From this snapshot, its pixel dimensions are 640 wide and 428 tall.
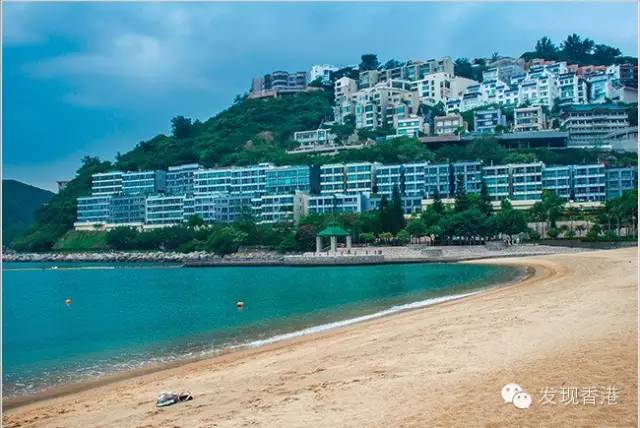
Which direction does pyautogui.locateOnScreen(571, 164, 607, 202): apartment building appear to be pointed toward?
toward the camera

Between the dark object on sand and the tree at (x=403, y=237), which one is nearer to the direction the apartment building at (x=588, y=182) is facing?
the dark object on sand

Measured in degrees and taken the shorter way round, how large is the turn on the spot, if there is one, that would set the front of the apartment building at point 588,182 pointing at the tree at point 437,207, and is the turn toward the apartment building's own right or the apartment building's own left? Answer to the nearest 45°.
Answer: approximately 45° to the apartment building's own right

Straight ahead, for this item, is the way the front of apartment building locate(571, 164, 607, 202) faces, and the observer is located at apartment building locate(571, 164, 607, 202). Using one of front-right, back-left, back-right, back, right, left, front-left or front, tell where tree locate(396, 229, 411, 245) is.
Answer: front-right

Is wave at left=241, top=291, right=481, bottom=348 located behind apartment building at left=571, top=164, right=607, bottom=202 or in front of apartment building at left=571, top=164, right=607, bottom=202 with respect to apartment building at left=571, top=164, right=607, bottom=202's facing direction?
in front

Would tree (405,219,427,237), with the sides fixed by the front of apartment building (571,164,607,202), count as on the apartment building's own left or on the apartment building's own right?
on the apartment building's own right

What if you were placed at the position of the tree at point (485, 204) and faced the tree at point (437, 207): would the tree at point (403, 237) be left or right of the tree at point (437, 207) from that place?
left

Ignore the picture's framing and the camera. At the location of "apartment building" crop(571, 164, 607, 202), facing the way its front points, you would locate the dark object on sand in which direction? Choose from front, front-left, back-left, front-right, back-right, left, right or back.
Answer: front

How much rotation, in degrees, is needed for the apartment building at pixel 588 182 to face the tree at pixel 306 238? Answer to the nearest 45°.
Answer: approximately 45° to its right

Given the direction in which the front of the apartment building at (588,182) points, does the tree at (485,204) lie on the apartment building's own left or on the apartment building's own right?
on the apartment building's own right

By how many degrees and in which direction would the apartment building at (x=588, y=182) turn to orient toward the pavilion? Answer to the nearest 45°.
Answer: approximately 45° to its right

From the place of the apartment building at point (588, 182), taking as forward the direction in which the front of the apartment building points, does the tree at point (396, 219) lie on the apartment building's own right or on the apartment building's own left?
on the apartment building's own right
